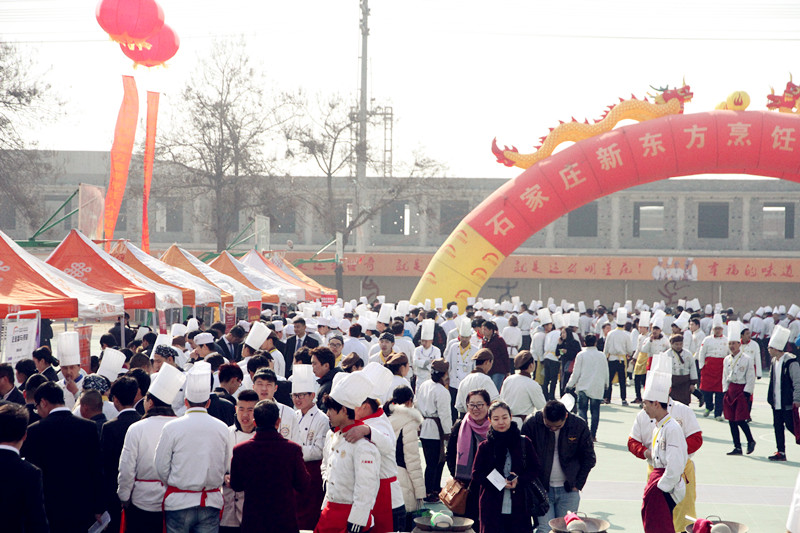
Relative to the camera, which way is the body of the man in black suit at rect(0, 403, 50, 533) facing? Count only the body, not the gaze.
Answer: away from the camera

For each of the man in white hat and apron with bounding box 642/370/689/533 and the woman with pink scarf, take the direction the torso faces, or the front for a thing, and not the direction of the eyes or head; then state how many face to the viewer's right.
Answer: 0

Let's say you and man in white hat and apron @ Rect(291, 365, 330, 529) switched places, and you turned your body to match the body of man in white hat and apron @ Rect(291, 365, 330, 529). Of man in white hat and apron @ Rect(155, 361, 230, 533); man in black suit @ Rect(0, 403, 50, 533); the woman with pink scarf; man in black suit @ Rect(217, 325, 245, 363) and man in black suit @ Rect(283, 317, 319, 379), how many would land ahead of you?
2

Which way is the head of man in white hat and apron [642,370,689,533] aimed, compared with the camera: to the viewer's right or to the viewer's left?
to the viewer's left

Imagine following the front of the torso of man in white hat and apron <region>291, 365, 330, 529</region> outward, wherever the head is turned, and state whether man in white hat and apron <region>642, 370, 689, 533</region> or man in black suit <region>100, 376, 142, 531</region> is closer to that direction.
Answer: the man in black suit

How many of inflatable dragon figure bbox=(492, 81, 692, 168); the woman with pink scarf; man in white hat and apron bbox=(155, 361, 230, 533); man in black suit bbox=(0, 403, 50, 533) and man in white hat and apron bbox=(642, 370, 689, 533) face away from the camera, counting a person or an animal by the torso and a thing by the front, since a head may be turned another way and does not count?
2

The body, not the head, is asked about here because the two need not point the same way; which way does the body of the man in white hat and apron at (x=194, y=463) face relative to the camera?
away from the camera

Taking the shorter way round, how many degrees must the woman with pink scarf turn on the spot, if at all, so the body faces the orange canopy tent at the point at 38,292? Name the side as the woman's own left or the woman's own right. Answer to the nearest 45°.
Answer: approximately 135° to the woman's own right

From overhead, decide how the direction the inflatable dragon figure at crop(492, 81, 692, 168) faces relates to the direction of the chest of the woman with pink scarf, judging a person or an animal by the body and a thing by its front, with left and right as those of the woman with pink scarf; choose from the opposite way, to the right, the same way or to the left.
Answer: to the left

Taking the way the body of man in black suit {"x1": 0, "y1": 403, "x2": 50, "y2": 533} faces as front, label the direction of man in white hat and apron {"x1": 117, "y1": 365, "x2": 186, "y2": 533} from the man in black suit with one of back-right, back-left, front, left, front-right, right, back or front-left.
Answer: front-right

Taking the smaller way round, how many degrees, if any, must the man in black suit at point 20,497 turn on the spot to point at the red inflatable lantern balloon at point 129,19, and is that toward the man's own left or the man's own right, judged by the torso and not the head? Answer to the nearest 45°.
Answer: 0° — they already face it

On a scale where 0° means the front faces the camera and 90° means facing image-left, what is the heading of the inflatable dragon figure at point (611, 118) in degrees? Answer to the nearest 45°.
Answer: approximately 270°

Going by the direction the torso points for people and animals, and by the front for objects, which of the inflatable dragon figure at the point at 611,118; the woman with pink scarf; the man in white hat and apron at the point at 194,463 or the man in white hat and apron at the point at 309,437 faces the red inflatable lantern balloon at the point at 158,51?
the man in white hat and apron at the point at 194,463

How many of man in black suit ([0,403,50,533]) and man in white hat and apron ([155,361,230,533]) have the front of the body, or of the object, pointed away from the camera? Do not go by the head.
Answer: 2

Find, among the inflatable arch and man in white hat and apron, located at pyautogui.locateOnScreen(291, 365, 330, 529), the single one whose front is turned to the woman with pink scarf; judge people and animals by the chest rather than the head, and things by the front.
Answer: the inflatable arch

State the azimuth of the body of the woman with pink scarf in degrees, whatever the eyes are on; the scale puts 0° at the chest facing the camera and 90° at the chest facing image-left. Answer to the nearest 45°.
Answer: approximately 0°

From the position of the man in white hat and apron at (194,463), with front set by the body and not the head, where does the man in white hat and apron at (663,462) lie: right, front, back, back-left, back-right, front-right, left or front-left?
right
